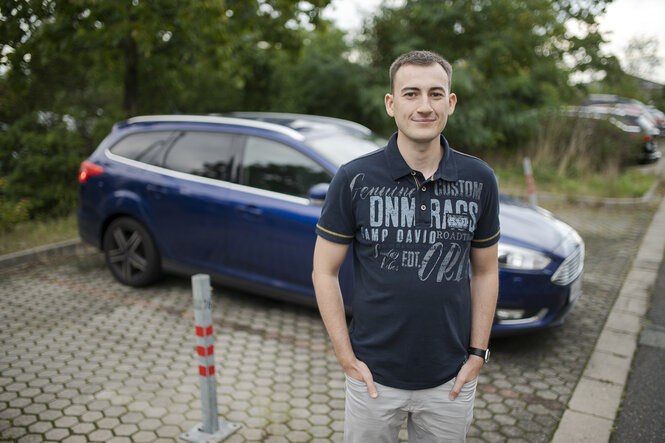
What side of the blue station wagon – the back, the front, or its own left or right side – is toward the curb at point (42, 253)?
back

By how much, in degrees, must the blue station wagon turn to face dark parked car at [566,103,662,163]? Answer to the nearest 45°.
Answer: approximately 90° to its left

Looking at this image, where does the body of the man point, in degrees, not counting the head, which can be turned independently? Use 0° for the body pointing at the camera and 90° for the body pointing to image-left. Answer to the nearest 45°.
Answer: approximately 0°

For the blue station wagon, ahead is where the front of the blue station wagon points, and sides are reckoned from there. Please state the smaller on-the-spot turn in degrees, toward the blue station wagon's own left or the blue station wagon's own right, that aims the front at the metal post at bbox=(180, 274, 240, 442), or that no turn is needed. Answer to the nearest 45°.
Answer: approximately 45° to the blue station wagon's own right

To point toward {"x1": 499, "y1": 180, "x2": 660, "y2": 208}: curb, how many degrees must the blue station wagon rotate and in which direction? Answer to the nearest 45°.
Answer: approximately 90° to its left

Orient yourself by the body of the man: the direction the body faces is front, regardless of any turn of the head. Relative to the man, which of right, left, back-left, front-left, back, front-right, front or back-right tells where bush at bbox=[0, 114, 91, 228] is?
back-right

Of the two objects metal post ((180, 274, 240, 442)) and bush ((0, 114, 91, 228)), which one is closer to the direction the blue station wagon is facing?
the metal post

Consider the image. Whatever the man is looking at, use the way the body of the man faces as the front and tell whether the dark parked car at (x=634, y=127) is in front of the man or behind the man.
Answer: behind

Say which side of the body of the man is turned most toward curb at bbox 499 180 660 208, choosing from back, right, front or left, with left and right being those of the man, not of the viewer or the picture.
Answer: back
